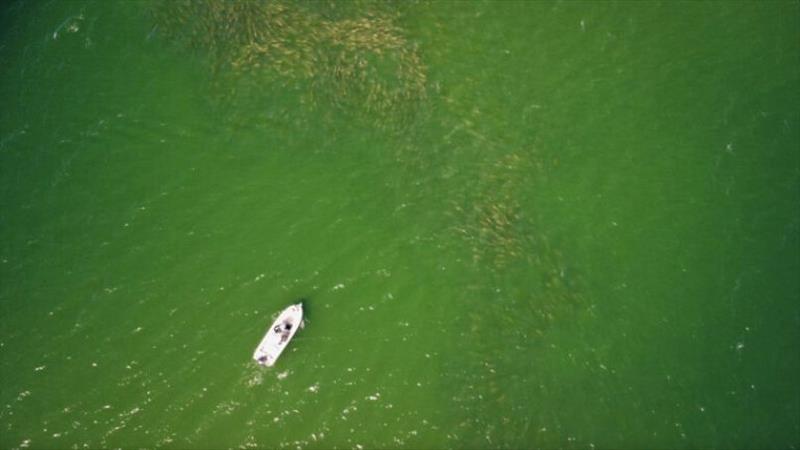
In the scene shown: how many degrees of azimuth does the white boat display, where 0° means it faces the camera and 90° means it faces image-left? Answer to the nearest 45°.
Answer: approximately 225°
